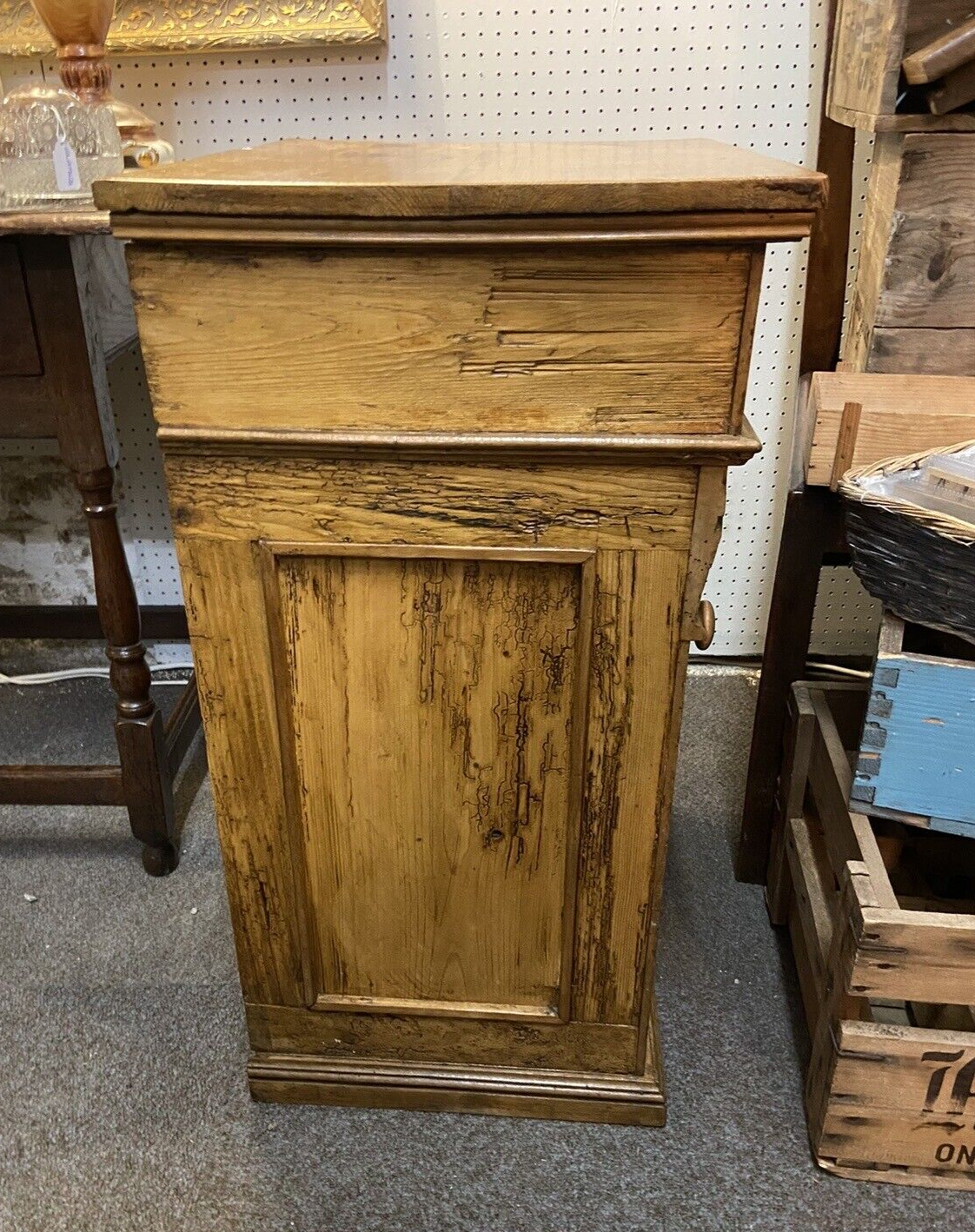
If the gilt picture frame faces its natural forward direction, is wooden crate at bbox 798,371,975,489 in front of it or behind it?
in front

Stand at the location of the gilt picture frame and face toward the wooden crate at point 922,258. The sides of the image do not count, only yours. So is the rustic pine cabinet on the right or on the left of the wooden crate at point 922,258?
right

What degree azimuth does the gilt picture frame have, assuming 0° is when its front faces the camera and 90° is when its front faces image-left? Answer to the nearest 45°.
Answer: approximately 0°

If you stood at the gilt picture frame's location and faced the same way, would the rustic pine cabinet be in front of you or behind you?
in front
